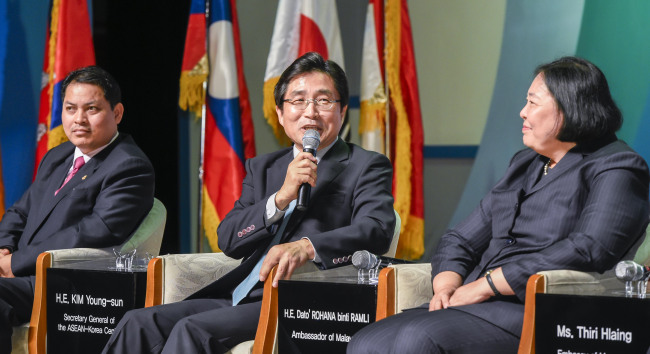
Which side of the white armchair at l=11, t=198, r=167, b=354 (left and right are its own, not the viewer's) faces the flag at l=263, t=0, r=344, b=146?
back

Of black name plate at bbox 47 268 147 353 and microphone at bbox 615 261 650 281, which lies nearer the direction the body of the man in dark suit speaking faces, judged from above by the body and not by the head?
the black name plate

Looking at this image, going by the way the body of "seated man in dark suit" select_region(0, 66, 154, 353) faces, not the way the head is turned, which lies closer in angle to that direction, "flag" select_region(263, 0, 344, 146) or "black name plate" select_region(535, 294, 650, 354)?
the black name plate

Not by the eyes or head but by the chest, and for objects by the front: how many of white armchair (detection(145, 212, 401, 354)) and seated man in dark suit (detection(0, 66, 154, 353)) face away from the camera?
0

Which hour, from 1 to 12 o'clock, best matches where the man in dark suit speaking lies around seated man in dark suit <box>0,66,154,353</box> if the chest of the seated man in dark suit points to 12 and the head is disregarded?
The man in dark suit speaking is roughly at 9 o'clock from the seated man in dark suit.

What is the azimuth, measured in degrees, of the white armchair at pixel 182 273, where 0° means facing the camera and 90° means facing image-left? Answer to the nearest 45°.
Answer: approximately 45°

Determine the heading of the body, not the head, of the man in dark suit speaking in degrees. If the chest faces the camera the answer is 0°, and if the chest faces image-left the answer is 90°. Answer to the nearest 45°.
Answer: approximately 45°

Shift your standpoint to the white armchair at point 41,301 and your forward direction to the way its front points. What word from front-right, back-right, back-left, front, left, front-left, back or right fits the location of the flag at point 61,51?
back-right

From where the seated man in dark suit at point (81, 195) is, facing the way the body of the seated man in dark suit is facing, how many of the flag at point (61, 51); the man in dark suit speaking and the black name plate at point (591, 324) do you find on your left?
2

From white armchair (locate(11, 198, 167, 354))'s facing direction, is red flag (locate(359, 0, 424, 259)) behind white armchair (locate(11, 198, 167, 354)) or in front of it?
behind

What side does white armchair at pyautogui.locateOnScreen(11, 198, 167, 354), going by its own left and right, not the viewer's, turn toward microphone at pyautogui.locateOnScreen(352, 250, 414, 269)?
left
